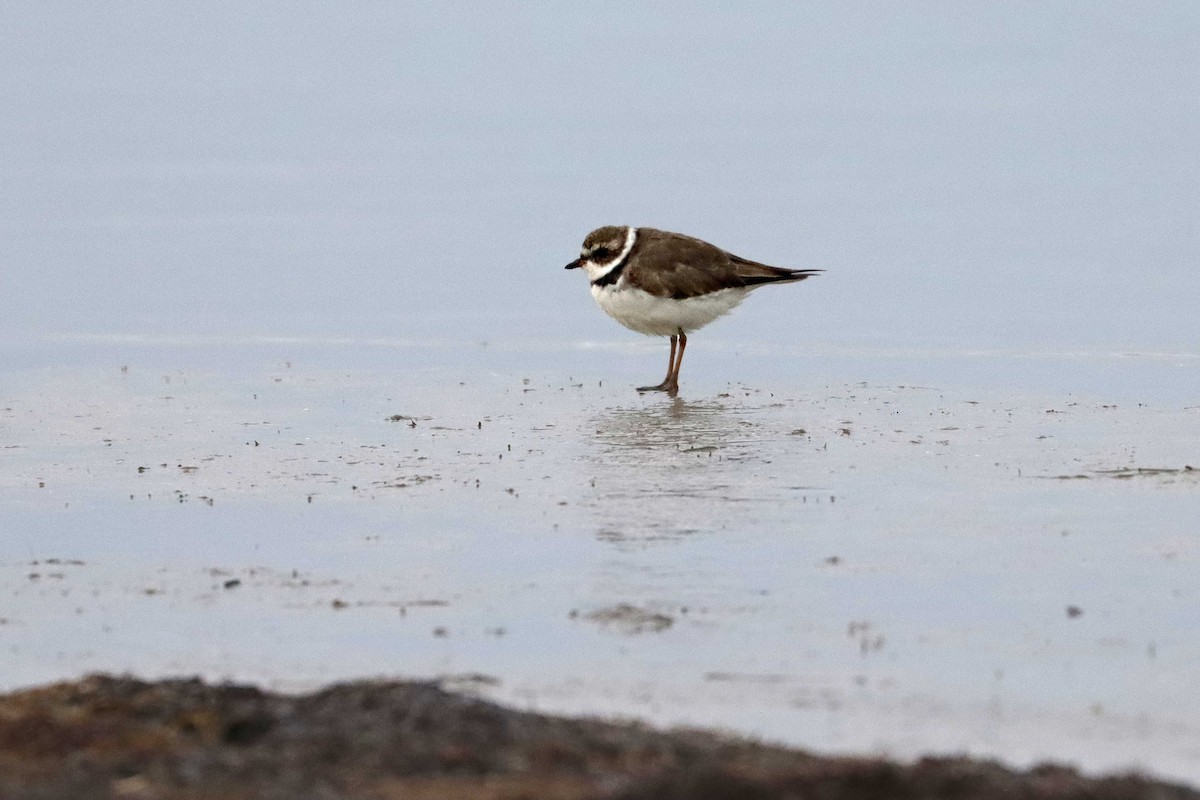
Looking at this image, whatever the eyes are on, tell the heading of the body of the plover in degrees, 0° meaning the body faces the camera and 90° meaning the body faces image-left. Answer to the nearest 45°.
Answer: approximately 90°
